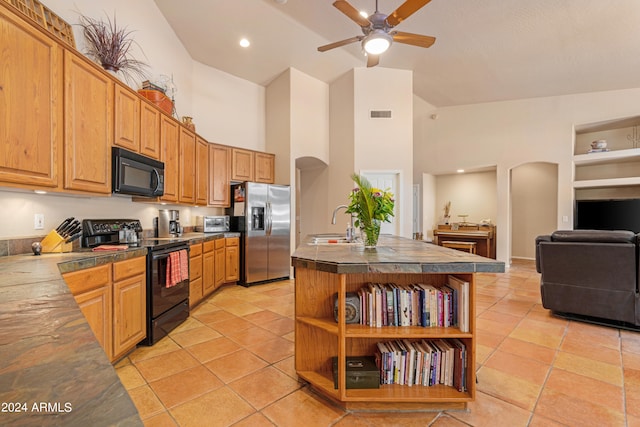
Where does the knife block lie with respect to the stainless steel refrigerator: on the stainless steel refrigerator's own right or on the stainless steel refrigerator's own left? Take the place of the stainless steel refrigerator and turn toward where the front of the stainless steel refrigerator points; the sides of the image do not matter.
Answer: on the stainless steel refrigerator's own right

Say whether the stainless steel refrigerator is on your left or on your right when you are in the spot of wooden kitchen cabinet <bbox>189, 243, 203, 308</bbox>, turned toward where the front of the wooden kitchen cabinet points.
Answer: on your left

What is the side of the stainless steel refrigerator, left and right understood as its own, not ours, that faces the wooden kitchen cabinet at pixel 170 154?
right

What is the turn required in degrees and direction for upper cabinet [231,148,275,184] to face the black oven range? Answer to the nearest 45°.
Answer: approximately 45° to its right

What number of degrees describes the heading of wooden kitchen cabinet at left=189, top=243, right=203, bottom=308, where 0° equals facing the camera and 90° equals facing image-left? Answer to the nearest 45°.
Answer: approximately 315°

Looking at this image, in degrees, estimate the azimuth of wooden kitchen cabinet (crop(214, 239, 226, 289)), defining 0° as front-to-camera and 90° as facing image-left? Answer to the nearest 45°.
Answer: approximately 315°

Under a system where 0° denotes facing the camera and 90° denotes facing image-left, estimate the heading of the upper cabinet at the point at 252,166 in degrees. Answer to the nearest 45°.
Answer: approximately 315°

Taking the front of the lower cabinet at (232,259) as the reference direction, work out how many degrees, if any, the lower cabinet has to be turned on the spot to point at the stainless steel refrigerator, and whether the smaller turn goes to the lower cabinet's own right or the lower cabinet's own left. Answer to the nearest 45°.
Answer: approximately 45° to the lower cabinet's own left

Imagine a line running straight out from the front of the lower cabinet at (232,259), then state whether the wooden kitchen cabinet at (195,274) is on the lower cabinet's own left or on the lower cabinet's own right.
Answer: on the lower cabinet's own right

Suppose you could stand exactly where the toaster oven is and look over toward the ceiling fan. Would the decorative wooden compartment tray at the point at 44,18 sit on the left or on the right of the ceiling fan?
right
